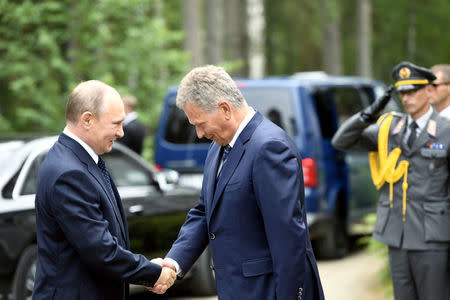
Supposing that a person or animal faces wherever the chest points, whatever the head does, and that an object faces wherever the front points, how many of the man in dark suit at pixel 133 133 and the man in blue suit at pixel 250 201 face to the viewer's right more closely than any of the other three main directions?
0

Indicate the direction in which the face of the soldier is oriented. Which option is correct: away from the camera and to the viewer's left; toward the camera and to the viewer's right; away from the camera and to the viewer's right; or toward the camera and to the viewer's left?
toward the camera and to the viewer's left

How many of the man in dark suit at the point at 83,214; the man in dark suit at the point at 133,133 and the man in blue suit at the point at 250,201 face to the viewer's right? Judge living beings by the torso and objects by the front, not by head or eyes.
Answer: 1

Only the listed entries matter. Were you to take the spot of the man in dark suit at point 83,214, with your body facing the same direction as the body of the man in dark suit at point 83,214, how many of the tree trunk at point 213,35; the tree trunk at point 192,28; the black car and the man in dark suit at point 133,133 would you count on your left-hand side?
4

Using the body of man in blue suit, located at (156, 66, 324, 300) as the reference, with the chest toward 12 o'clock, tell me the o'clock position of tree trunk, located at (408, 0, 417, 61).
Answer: The tree trunk is roughly at 5 o'clock from the man in blue suit.

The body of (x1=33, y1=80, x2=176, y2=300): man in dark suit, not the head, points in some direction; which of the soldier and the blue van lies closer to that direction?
the soldier

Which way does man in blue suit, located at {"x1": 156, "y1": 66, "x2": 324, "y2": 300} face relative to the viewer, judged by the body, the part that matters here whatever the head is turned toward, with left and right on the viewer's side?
facing the viewer and to the left of the viewer

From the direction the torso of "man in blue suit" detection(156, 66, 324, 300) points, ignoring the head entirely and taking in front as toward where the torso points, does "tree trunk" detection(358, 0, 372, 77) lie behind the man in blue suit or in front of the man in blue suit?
behind

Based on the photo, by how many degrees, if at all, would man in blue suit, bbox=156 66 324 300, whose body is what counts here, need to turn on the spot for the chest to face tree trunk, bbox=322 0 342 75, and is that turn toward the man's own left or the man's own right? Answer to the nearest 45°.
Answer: approximately 135° to the man's own right

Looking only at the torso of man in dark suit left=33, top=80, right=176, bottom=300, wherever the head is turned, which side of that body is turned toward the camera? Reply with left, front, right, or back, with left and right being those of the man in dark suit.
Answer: right

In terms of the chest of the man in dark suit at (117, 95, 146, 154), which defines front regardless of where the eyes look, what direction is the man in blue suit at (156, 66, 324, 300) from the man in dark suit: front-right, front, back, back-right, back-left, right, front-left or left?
left

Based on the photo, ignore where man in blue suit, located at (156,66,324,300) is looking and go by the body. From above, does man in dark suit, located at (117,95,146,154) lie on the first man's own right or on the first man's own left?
on the first man's own right
